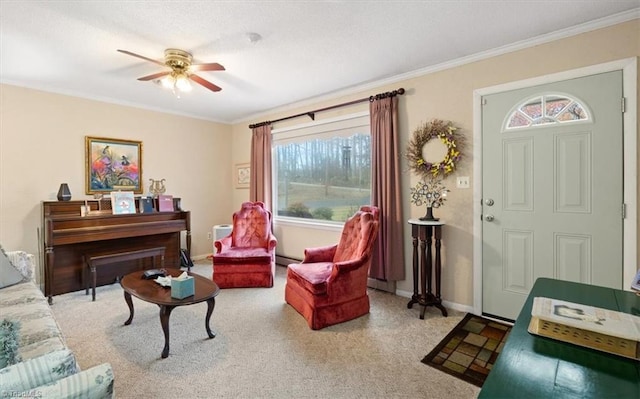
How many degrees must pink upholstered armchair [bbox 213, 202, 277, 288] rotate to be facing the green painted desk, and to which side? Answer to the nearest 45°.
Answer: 0° — it already faces it

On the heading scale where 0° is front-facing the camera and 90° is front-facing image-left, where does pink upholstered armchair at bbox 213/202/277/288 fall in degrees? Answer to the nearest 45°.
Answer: approximately 0°

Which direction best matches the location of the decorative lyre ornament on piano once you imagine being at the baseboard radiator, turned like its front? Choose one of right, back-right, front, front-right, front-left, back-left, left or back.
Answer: front-right

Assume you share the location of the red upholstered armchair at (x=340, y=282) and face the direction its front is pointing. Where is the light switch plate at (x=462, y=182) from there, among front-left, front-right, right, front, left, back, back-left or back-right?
back-left

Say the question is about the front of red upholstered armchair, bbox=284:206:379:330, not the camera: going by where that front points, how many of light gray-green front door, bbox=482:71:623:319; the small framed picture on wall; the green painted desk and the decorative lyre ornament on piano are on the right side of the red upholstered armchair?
2

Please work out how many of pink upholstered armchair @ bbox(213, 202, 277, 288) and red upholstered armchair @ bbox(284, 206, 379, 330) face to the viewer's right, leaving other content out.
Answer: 0

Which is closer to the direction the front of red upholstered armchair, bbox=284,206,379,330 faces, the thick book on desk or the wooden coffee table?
the wooden coffee table

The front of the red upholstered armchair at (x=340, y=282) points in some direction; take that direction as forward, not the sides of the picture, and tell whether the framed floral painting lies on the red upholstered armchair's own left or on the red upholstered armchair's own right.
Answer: on the red upholstered armchair's own right

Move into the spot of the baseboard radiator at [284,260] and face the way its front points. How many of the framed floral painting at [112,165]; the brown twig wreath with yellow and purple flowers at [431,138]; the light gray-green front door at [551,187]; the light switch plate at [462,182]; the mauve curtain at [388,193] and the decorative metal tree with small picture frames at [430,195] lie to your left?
5

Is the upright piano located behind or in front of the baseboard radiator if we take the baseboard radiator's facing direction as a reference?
in front

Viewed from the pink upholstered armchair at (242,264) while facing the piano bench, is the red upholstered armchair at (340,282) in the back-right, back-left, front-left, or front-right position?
back-left

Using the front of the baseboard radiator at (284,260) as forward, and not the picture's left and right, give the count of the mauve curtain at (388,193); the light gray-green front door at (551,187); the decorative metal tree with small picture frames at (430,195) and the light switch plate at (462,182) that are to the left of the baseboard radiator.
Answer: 4

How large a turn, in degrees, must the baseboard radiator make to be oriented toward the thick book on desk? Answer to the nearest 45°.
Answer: approximately 45° to its left

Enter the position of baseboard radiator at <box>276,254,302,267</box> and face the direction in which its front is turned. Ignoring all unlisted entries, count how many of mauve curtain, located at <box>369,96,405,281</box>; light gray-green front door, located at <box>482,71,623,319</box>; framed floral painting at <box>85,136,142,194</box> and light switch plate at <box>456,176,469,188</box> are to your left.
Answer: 3

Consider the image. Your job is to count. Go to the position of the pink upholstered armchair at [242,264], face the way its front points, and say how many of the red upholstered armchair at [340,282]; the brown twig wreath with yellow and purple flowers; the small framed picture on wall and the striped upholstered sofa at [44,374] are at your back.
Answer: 1
